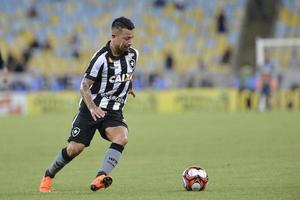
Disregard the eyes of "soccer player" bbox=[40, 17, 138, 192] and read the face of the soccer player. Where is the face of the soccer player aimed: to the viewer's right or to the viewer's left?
to the viewer's right

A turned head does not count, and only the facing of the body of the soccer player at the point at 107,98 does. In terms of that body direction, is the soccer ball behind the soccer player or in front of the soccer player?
in front

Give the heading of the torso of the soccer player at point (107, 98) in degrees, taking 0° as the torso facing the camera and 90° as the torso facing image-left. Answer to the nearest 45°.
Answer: approximately 315°
